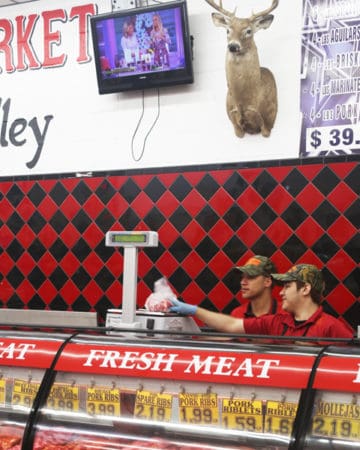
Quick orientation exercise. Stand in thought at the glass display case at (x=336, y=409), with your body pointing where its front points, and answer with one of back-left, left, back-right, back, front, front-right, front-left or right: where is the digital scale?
back-right

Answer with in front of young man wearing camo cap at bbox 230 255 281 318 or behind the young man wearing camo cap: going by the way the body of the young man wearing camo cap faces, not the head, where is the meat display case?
in front

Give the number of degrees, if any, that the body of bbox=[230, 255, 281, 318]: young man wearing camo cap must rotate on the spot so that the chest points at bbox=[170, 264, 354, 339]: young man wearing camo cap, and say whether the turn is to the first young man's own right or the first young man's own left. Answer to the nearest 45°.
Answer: approximately 45° to the first young man's own left

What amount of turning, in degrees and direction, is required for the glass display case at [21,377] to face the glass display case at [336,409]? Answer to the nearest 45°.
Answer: approximately 45° to its left

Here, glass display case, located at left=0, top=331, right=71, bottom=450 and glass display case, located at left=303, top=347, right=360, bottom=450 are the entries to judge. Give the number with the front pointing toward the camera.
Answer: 2

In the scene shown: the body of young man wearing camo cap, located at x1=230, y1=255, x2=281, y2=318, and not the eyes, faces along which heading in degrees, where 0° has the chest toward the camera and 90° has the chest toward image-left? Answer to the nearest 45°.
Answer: approximately 45°

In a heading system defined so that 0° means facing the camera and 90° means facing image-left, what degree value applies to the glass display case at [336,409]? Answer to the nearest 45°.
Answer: approximately 0°

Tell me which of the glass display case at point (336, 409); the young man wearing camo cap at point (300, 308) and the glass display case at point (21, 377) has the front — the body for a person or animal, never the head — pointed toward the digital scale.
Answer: the young man wearing camo cap

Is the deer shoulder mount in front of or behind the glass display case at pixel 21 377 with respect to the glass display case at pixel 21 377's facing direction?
behind

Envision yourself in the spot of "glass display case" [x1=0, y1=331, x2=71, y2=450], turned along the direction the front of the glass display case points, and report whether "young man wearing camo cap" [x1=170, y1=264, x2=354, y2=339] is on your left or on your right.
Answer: on your left

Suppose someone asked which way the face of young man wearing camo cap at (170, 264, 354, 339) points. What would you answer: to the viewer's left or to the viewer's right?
to the viewer's left

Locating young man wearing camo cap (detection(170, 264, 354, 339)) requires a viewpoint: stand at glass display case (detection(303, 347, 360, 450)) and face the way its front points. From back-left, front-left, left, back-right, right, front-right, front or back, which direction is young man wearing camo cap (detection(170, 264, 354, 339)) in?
back

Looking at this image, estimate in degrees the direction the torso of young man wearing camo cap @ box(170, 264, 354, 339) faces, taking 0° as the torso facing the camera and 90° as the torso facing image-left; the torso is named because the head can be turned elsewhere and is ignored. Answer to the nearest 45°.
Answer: approximately 45°
